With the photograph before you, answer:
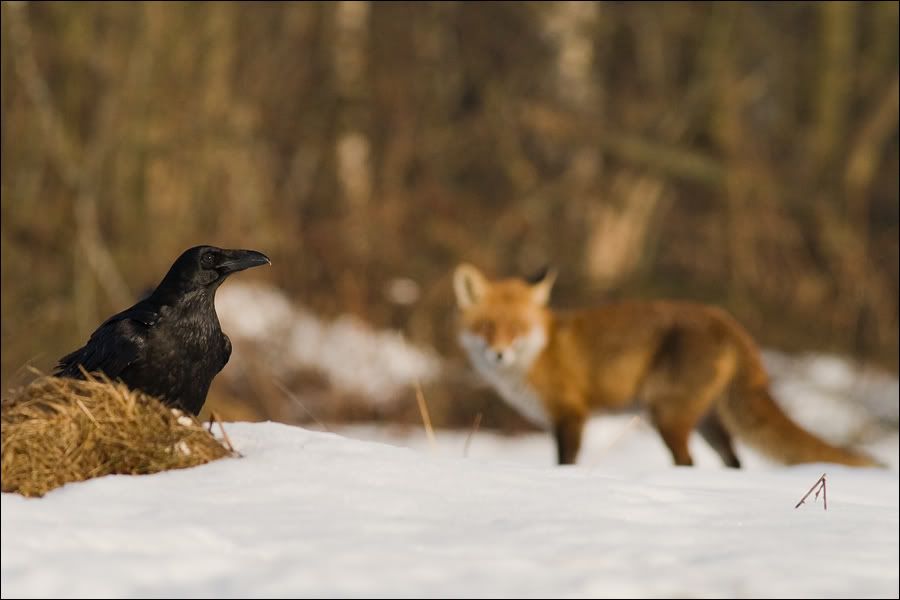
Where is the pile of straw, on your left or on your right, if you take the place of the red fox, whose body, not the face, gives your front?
on your left

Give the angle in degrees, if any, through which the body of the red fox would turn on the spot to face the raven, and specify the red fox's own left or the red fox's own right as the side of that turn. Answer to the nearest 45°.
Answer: approximately 90° to the red fox's own left

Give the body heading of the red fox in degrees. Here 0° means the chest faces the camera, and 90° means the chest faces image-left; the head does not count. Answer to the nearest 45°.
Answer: approximately 90°
